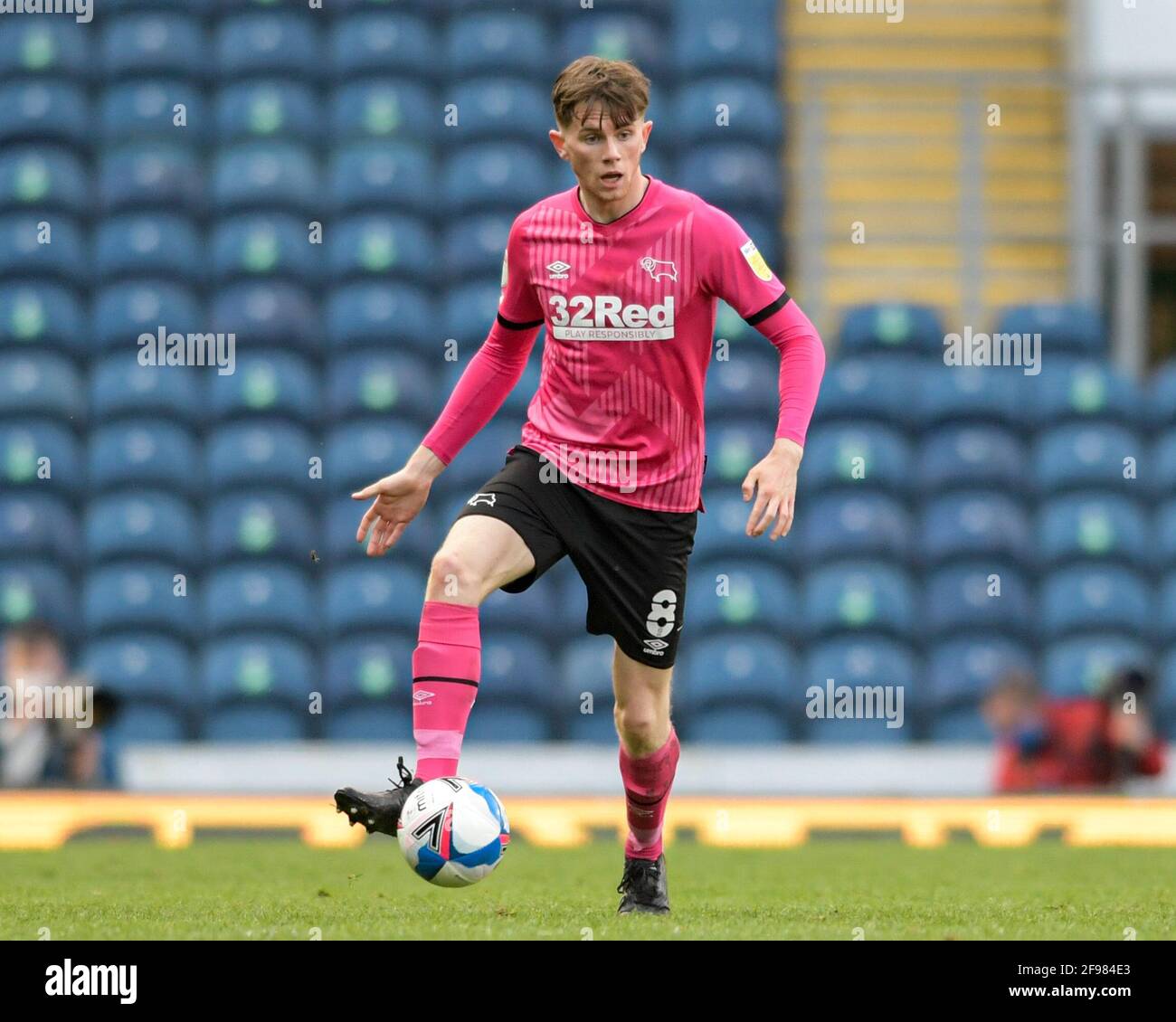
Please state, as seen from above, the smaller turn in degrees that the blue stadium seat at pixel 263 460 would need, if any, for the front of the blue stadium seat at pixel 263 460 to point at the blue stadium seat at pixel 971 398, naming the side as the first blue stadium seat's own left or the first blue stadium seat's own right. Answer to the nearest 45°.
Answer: approximately 90° to the first blue stadium seat's own left

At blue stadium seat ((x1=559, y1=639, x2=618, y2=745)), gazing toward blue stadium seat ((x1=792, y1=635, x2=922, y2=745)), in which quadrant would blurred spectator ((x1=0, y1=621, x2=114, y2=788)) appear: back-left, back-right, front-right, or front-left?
back-right

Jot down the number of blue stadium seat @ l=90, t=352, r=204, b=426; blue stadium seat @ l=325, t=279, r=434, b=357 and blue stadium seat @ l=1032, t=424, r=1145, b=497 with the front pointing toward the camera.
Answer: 3

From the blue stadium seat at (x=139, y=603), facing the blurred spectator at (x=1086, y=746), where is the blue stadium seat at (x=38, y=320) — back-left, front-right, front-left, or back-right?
back-left

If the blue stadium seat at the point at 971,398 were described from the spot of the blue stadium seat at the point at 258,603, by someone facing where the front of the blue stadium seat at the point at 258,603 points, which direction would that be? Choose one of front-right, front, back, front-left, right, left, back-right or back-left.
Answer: left

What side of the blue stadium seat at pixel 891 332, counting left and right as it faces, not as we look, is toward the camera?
front

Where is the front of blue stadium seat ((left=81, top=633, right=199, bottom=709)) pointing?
toward the camera

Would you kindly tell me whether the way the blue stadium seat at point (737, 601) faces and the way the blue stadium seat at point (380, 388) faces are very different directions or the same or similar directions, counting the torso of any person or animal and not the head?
same or similar directions

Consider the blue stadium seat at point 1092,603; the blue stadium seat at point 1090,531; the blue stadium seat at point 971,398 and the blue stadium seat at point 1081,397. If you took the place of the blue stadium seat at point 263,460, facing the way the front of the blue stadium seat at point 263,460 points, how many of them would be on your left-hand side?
4

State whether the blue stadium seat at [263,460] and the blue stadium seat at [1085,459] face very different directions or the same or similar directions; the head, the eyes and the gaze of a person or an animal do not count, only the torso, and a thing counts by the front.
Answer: same or similar directions

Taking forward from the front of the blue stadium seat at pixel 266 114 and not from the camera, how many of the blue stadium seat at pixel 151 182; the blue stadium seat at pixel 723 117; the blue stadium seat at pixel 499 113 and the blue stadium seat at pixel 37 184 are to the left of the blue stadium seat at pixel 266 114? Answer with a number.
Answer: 2

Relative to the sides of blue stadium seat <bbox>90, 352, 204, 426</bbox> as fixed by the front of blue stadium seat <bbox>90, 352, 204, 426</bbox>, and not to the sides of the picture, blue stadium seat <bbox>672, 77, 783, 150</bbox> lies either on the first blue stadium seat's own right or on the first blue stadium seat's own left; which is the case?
on the first blue stadium seat's own left

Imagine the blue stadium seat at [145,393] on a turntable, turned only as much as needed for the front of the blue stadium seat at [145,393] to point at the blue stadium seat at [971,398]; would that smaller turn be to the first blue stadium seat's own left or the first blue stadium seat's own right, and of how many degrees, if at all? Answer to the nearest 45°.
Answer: approximately 90° to the first blue stadium seat's own left

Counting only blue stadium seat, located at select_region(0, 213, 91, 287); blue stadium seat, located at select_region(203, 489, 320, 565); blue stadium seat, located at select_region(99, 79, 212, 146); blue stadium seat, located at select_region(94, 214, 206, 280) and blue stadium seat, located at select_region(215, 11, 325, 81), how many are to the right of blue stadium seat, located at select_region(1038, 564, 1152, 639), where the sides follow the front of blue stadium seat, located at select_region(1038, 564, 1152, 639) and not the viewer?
5

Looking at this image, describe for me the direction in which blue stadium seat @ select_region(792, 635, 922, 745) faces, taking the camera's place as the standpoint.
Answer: facing the viewer

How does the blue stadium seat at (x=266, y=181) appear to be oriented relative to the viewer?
toward the camera
